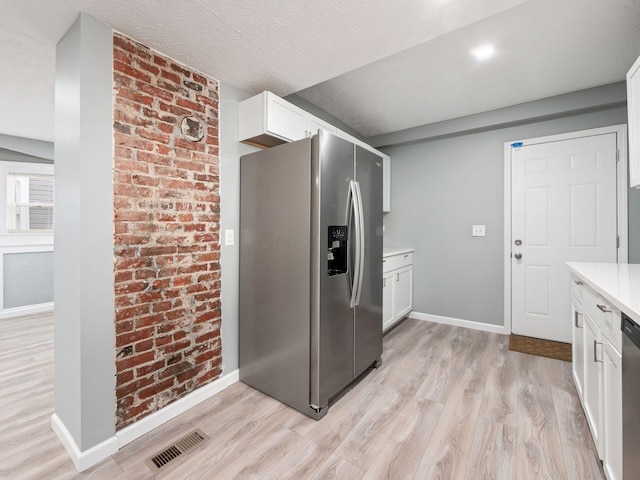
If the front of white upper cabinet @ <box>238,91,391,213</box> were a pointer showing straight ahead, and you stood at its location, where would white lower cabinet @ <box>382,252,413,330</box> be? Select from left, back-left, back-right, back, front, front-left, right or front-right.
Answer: left

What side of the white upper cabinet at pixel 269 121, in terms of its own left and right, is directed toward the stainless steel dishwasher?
front

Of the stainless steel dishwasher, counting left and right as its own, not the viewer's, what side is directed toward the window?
front

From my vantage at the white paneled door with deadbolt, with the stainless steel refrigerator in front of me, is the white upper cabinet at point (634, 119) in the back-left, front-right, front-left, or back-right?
front-left

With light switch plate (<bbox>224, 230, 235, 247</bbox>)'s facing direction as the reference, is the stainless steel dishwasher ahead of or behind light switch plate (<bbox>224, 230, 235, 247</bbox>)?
ahead

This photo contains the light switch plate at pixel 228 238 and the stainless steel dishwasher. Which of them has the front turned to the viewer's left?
the stainless steel dishwasher

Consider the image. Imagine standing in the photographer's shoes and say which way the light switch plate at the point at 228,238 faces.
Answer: facing the viewer and to the right of the viewer

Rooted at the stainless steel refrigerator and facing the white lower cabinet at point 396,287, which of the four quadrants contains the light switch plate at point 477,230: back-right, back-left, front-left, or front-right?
front-right

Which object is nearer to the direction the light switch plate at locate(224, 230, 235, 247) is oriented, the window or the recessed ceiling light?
the recessed ceiling light

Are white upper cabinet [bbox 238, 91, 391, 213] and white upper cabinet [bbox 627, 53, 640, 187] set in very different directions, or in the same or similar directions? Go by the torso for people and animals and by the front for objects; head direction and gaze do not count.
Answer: very different directions

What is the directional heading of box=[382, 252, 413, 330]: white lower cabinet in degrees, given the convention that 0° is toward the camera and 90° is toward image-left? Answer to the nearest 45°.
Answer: approximately 315°

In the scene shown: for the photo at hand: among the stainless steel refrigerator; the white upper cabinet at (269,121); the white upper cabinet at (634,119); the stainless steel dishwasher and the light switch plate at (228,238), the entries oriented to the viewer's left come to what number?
2

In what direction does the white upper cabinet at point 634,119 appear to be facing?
to the viewer's left

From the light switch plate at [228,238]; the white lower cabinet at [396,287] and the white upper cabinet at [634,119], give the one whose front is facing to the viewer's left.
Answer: the white upper cabinet

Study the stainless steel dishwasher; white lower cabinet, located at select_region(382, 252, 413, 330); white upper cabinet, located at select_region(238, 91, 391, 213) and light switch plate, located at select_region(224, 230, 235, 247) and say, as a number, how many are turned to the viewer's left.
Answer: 1
